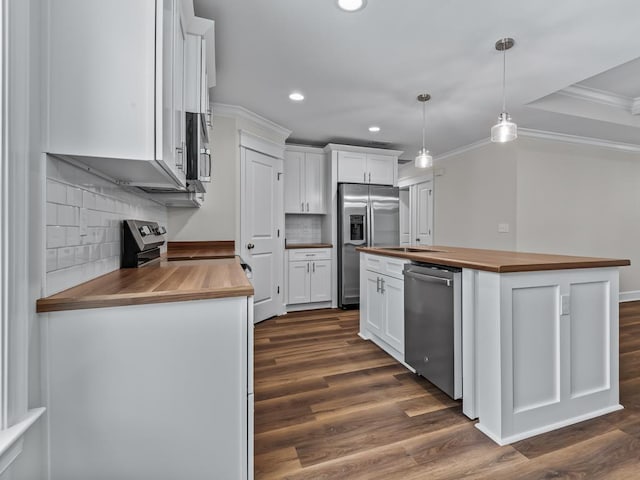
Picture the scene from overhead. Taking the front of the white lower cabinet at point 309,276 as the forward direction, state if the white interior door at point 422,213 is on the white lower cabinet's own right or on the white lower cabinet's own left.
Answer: on the white lower cabinet's own left

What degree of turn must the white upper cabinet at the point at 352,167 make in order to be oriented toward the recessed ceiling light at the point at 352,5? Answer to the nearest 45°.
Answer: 0° — it already faces it

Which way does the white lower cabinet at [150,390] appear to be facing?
to the viewer's right

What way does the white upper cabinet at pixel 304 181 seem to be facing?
toward the camera

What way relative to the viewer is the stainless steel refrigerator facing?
toward the camera

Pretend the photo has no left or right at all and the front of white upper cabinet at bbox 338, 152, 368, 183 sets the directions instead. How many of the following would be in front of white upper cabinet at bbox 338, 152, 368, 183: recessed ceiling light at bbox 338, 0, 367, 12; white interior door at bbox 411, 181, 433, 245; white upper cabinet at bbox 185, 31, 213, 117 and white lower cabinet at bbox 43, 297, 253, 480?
3

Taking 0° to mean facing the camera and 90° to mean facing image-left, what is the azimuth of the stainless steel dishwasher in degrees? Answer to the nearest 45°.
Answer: approximately 45°

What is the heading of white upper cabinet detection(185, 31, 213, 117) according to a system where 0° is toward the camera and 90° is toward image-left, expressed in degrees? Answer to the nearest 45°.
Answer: approximately 270°

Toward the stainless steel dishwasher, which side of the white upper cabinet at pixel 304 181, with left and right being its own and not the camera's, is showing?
front

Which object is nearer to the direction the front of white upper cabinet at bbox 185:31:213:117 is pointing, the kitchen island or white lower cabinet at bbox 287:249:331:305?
the kitchen island

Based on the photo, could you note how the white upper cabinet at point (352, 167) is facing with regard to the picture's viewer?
facing the viewer
